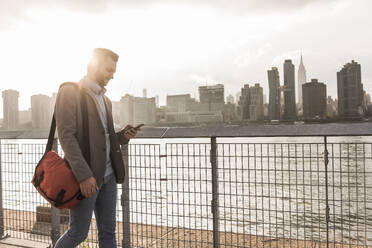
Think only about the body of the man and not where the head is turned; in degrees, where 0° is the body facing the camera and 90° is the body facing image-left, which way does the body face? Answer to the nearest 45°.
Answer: approximately 315°
